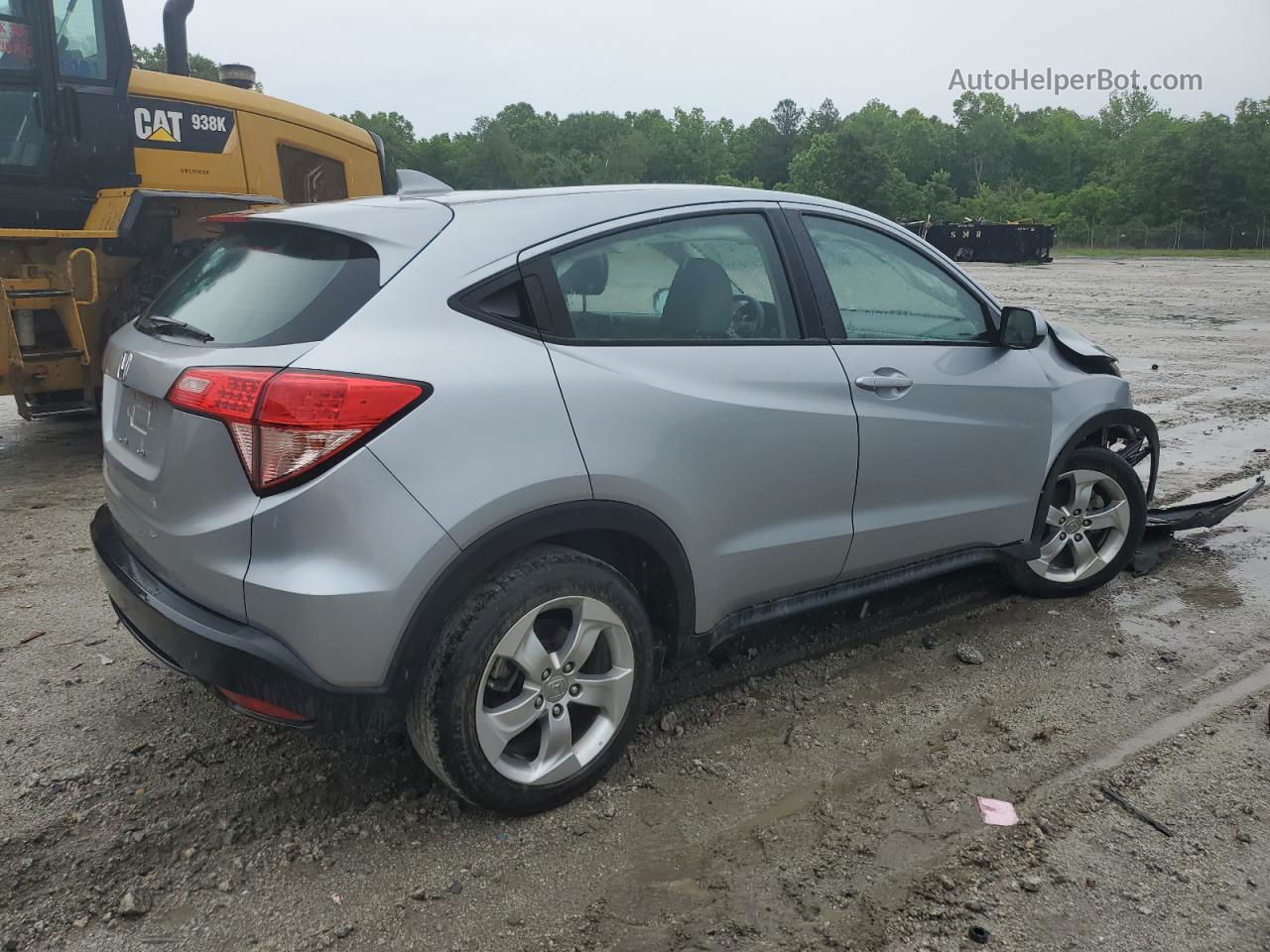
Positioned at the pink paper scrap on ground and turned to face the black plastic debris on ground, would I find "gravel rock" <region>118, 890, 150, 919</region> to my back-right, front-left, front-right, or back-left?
back-left

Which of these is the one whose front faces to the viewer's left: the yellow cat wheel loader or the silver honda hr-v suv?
the yellow cat wheel loader

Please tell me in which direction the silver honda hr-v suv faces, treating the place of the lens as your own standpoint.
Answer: facing away from the viewer and to the right of the viewer

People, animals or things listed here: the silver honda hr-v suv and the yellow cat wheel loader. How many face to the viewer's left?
1

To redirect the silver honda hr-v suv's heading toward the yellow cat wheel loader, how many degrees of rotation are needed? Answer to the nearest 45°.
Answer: approximately 90° to its left

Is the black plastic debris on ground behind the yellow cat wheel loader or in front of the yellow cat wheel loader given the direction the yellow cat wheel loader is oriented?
behind

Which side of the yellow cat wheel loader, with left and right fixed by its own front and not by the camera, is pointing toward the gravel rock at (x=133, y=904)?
left

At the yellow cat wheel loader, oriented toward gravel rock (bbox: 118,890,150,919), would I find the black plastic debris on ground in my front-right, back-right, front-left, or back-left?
front-left

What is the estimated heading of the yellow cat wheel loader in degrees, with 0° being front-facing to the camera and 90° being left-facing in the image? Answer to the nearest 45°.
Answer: approximately 90°

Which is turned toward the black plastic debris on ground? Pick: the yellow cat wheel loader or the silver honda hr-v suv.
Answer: the silver honda hr-v suv

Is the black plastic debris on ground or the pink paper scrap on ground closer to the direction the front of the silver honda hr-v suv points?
the black plastic debris on ground

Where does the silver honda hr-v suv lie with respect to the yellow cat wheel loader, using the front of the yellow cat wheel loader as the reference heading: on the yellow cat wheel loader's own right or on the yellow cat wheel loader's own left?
on the yellow cat wheel loader's own left
